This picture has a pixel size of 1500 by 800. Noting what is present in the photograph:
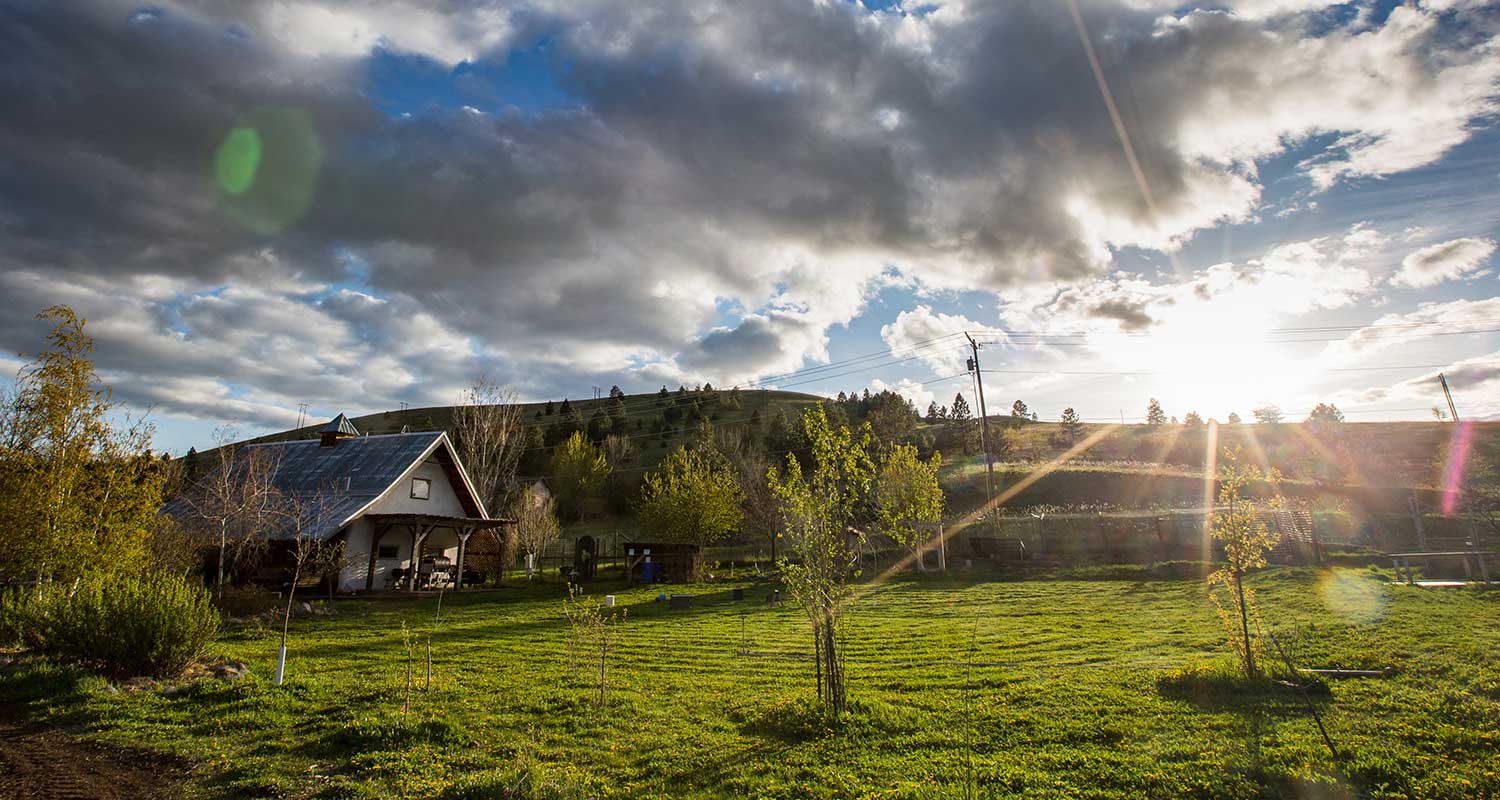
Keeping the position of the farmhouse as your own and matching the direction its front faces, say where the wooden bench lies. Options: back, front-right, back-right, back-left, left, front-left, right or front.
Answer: front

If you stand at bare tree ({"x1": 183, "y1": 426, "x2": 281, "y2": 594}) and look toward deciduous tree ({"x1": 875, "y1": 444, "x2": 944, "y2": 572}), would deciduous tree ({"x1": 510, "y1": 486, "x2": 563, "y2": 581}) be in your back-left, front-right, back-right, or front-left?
front-left

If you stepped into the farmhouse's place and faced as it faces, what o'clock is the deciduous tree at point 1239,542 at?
The deciduous tree is roughly at 1 o'clock from the farmhouse.

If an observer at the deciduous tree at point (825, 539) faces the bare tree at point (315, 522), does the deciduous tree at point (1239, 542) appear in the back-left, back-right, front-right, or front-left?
back-right

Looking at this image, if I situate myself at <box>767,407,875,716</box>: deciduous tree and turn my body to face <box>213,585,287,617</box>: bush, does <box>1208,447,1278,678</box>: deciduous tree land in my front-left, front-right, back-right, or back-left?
back-right

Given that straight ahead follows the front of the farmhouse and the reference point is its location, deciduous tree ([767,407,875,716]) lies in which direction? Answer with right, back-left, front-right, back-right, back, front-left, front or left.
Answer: front-right

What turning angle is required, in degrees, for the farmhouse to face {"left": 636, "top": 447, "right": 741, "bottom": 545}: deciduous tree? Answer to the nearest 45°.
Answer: approximately 45° to its left

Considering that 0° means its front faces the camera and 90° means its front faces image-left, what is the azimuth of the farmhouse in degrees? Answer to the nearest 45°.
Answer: approximately 315°

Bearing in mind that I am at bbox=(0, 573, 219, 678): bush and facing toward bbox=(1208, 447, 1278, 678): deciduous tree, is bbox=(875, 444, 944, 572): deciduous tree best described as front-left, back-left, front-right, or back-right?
front-left
